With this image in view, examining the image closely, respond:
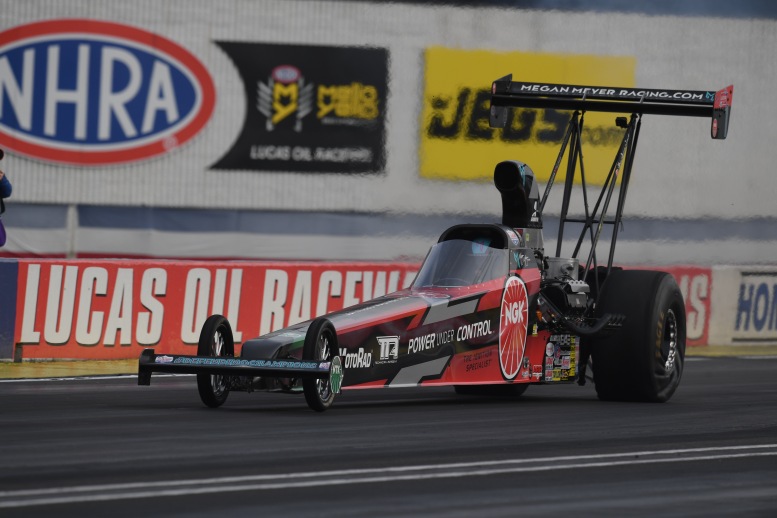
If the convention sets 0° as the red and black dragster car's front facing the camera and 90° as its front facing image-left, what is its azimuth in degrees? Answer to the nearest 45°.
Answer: approximately 45°

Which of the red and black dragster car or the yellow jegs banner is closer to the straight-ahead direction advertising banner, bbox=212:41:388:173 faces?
the red and black dragster car

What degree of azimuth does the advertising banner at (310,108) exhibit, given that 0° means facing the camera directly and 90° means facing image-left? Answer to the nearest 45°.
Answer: approximately 0°

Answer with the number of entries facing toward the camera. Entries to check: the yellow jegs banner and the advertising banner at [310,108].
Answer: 2

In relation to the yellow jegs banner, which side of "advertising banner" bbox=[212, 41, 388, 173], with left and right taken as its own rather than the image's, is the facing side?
left
